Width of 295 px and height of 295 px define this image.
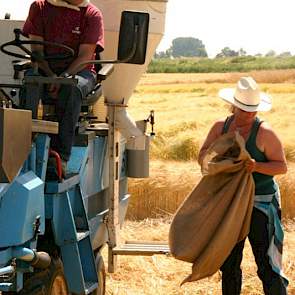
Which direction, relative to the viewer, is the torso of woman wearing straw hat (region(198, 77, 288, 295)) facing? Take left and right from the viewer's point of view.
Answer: facing the viewer and to the left of the viewer

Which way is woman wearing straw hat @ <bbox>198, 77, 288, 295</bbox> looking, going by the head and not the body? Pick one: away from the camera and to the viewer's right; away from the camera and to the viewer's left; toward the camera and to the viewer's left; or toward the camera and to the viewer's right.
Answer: toward the camera and to the viewer's left

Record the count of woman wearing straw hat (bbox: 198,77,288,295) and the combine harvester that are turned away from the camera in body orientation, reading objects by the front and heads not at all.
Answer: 0

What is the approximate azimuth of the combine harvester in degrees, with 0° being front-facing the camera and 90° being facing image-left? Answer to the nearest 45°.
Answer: approximately 45°

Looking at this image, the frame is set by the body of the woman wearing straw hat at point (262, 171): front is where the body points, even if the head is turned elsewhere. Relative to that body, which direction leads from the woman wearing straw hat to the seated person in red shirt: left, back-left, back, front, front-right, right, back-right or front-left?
front-right

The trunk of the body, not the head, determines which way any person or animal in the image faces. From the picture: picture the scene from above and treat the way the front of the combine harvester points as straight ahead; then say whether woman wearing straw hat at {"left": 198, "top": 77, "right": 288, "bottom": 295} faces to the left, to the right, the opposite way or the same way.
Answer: the same way

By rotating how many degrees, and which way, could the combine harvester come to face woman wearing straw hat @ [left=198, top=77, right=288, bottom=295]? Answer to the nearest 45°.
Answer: approximately 135° to its left
